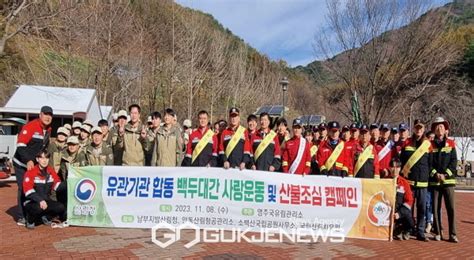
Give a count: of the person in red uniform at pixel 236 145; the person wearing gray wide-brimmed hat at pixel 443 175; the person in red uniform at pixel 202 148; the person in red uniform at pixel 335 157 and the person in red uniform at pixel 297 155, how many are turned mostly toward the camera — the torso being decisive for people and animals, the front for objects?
5

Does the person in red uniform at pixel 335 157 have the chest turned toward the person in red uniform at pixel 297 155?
no

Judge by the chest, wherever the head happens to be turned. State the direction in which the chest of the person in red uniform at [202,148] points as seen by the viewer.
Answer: toward the camera

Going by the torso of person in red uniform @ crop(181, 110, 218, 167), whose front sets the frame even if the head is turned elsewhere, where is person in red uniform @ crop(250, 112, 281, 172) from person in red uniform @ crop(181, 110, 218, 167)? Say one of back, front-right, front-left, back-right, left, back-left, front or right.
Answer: left

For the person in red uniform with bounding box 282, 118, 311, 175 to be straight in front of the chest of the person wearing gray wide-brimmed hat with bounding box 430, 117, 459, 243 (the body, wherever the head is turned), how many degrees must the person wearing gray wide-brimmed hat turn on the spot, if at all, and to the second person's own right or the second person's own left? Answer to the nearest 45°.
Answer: approximately 90° to the second person's own right

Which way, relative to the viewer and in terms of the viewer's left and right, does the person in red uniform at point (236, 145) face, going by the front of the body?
facing the viewer

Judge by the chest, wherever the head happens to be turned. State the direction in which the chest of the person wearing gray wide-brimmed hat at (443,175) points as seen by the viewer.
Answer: toward the camera

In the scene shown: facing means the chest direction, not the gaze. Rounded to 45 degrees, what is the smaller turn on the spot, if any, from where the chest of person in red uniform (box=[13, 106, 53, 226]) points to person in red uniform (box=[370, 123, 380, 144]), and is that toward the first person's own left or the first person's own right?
approximately 45° to the first person's own left

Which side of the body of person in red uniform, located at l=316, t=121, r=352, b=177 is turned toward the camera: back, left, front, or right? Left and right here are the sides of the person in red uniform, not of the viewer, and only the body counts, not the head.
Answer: front

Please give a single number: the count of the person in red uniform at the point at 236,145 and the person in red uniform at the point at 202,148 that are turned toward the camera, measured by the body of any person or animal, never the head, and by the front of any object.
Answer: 2

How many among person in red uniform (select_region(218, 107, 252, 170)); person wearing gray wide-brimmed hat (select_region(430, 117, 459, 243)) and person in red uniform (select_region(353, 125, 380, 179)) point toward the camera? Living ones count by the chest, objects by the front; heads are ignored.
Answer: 3

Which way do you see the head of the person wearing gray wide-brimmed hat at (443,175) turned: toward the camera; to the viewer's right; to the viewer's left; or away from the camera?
toward the camera

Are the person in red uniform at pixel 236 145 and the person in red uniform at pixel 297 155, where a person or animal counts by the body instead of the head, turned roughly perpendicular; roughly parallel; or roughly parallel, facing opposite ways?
roughly parallel

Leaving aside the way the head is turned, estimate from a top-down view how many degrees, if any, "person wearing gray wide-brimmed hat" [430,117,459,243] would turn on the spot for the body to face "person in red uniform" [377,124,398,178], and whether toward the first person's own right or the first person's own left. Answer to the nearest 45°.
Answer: approximately 90° to the first person's own right

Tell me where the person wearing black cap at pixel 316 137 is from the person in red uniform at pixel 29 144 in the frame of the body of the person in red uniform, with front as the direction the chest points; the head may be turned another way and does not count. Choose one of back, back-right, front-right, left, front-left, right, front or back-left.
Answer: front-left
